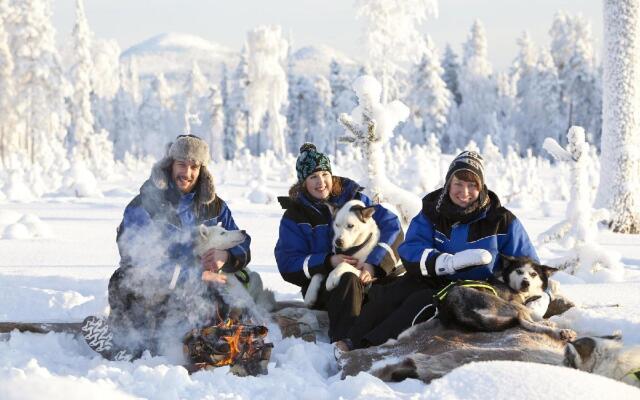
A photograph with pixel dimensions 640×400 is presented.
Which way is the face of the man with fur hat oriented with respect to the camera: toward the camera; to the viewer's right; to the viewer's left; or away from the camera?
toward the camera

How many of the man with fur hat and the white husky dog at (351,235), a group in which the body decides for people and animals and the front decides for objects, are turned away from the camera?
0

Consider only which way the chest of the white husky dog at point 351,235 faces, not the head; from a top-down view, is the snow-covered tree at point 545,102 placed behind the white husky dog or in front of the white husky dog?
behind

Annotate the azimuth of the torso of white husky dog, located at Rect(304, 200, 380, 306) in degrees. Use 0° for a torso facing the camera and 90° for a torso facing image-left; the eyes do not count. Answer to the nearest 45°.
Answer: approximately 45°

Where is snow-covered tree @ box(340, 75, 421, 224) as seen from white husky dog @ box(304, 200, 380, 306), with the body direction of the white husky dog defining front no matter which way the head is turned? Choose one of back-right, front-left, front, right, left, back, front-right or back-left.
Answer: back-right

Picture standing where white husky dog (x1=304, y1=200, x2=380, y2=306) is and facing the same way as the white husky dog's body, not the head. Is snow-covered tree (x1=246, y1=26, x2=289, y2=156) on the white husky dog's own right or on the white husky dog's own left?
on the white husky dog's own right

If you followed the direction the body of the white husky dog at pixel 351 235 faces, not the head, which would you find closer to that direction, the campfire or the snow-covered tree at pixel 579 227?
the campfire

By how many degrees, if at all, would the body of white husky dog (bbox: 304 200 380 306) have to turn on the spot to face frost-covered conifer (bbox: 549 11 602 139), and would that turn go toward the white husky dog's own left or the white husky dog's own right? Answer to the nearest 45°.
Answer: approximately 135° to the white husky dog's own right

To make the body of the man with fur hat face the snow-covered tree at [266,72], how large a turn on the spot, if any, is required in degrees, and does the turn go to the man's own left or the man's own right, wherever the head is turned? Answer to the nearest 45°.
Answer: approximately 135° to the man's own left

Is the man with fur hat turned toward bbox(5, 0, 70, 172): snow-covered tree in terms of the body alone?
no

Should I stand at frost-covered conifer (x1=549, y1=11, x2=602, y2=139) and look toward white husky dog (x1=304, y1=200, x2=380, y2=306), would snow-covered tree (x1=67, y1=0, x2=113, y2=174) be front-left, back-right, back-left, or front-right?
front-right

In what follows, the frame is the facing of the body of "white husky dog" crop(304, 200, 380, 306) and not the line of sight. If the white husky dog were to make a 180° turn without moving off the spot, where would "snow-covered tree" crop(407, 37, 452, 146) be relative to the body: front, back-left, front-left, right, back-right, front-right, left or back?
front-left

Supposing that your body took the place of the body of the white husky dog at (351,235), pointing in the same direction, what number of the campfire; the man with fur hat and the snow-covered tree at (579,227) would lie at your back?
1

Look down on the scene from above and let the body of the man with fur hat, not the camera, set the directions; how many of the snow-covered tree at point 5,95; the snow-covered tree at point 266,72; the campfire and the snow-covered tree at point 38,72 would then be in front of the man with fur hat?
1
